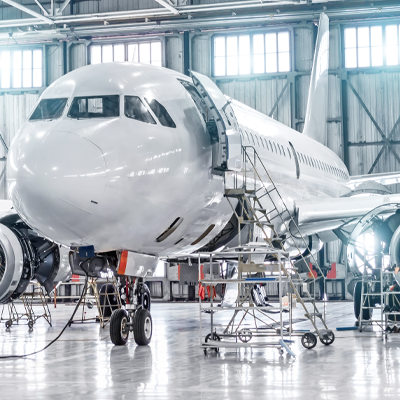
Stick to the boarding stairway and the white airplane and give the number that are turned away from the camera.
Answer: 0

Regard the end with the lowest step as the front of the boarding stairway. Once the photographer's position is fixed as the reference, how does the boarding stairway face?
facing the viewer and to the right of the viewer

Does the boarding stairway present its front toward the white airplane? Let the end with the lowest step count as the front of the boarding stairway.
no

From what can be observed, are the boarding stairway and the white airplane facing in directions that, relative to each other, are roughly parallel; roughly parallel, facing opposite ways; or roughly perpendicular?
roughly perpendicular

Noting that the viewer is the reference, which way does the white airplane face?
facing the viewer and to the left of the viewer

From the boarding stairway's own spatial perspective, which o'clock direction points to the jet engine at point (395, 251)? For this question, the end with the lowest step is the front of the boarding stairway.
The jet engine is roughly at 10 o'clock from the boarding stairway.

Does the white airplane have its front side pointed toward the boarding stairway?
no
